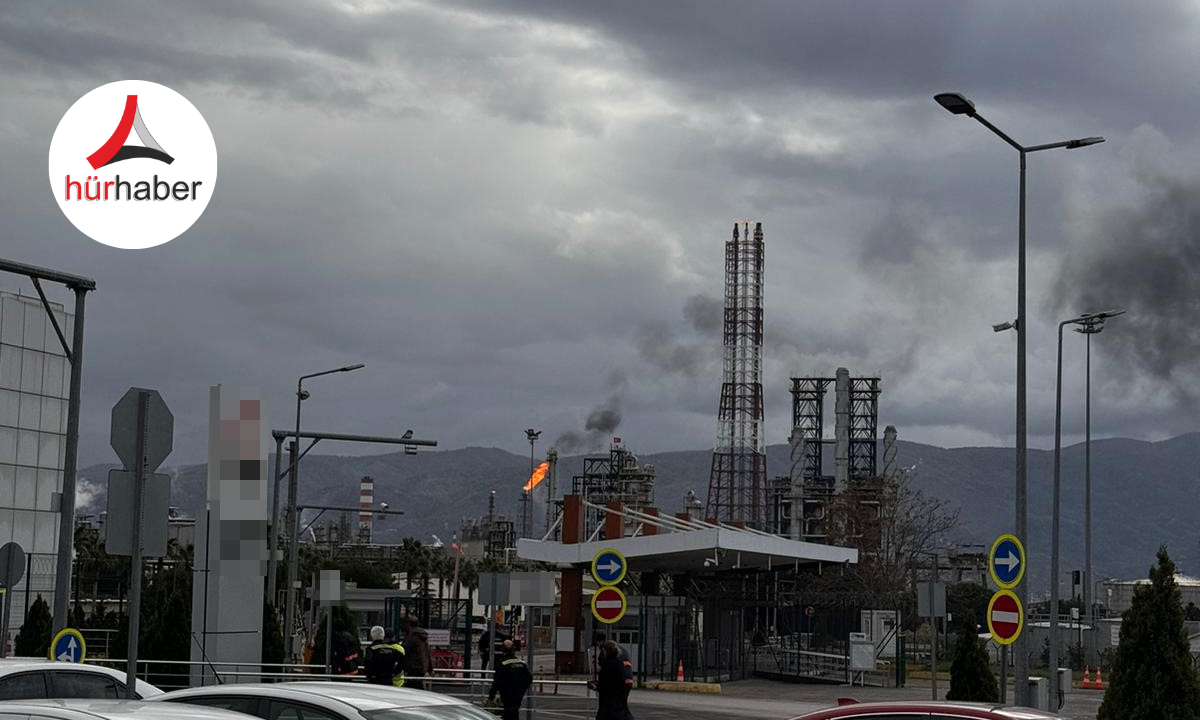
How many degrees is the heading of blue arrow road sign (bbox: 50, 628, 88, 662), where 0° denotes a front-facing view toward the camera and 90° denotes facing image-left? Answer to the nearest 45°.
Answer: approximately 0°

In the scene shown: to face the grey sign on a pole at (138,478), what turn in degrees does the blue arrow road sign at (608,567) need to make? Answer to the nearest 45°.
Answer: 0° — it already faces it

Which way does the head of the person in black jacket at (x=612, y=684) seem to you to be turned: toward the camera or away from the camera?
away from the camera

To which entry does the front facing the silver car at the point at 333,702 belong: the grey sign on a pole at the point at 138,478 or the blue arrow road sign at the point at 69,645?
the blue arrow road sign

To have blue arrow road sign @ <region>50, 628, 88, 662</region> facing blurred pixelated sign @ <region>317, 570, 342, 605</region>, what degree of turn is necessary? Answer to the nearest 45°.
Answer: approximately 135° to its left

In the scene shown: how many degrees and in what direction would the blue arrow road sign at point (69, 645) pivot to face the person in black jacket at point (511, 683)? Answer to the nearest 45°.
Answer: approximately 90° to its left

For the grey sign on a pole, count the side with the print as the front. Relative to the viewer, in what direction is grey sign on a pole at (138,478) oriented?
away from the camera

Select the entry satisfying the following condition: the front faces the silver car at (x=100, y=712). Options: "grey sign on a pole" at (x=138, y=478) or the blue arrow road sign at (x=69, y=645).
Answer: the blue arrow road sign

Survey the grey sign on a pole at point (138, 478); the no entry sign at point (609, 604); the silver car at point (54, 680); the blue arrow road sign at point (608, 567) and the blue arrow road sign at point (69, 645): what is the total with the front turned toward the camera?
3
